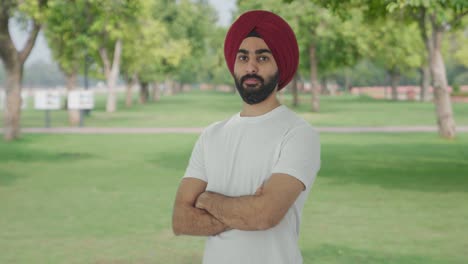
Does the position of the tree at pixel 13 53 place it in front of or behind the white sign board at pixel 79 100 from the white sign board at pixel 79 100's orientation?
in front

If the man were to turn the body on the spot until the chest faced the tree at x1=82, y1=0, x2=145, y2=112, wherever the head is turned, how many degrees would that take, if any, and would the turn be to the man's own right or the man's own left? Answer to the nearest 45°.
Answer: approximately 135° to the man's own right

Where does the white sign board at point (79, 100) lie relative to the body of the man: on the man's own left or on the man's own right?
on the man's own right

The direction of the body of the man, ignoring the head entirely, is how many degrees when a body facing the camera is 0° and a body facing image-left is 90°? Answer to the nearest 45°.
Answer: approximately 45°

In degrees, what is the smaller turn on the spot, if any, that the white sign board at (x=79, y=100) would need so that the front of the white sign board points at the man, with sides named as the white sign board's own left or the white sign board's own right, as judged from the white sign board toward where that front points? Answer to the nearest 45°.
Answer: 0° — it already faces them

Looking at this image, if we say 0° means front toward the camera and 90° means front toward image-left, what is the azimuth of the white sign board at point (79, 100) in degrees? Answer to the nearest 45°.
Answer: approximately 0°
